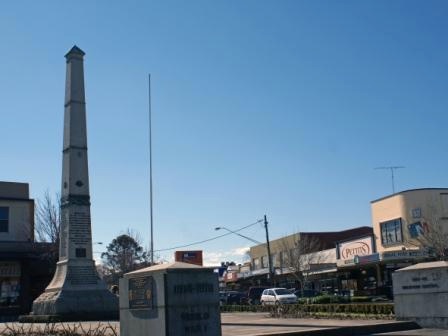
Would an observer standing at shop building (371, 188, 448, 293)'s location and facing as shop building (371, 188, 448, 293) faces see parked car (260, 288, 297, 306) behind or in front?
in front

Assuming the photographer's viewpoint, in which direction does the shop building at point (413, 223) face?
facing the viewer and to the left of the viewer

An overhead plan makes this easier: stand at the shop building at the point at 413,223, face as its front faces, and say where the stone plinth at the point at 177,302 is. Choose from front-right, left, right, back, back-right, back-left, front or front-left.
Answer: front-left

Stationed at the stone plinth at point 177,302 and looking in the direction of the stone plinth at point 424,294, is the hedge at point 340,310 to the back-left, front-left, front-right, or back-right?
front-left

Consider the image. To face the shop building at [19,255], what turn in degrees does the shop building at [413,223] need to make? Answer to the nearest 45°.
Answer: approximately 45° to its right

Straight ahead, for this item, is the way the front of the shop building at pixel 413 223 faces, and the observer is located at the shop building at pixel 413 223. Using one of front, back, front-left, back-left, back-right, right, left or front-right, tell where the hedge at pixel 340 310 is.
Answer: front-left

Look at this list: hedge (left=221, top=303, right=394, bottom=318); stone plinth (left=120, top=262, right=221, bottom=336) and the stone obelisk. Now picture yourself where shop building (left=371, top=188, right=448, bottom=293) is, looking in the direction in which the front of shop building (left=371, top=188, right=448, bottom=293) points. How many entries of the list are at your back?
0

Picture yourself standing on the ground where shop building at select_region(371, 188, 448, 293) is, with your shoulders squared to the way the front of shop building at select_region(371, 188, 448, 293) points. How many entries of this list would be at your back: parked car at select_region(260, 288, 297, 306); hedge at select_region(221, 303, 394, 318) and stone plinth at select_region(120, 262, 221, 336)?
0

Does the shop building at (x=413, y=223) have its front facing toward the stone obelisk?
yes

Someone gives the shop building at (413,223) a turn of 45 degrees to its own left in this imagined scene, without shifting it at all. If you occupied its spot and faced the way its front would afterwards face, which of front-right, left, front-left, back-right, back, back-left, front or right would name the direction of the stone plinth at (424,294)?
front
